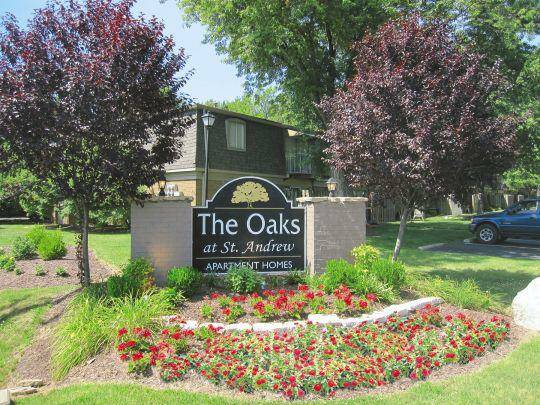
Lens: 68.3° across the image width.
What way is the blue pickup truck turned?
to the viewer's left

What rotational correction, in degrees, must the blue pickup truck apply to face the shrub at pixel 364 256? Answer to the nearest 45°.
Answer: approximately 90° to its left

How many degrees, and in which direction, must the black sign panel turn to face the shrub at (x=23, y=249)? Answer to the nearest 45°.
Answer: approximately 135° to its right

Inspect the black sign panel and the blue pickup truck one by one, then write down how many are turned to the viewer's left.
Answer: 1

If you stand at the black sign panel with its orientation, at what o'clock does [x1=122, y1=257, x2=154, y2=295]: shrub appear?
The shrub is roughly at 2 o'clock from the black sign panel.

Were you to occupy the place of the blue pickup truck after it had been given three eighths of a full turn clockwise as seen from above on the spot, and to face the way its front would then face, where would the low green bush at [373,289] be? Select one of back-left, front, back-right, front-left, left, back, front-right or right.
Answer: back-right

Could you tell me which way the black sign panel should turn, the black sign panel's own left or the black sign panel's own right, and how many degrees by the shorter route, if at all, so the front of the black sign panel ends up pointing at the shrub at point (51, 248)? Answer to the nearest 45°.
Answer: approximately 135° to the black sign panel's own right
